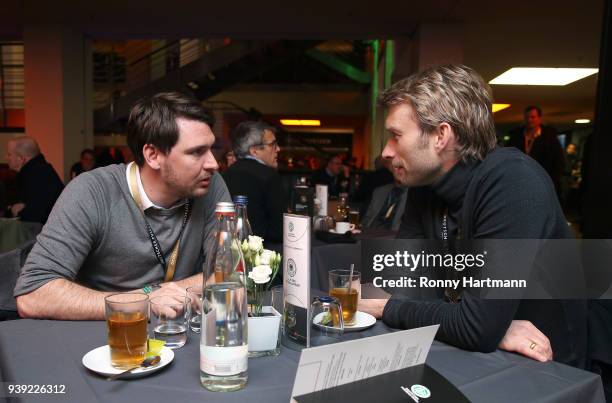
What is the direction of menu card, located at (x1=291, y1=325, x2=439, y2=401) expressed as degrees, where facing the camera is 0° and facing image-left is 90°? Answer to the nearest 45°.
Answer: approximately 0°

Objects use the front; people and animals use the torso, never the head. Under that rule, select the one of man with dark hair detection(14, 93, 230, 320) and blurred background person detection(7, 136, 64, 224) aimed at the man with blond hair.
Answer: the man with dark hair

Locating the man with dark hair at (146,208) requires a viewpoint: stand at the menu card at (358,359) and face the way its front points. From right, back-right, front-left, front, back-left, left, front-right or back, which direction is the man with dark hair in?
back-right

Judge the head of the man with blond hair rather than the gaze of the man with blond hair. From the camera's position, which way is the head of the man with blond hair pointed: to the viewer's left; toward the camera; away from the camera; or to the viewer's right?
to the viewer's left

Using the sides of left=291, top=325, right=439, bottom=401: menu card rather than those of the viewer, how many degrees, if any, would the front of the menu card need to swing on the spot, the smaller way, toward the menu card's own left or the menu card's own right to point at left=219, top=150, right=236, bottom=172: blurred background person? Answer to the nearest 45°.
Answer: approximately 180°

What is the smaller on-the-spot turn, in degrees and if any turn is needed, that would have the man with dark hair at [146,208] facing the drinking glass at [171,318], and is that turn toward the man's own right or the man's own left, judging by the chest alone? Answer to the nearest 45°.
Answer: approximately 45° to the man's own right

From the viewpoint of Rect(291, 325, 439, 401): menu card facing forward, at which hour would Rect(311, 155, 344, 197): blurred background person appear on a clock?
The blurred background person is roughly at 6 o'clock from the menu card.

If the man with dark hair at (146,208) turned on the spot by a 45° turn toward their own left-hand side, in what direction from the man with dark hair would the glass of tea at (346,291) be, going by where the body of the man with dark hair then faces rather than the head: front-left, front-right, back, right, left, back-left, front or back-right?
front-right

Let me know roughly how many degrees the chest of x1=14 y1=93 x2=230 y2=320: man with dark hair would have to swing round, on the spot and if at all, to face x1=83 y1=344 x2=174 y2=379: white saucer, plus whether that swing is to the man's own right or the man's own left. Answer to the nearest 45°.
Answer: approximately 45° to the man's own right

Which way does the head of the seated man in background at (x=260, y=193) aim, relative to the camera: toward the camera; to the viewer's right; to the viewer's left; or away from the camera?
to the viewer's right

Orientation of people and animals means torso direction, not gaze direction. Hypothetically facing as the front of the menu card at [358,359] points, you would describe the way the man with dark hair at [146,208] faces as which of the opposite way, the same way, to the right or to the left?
to the left
